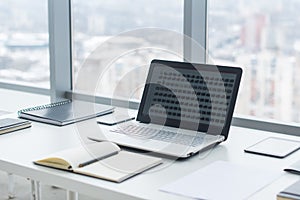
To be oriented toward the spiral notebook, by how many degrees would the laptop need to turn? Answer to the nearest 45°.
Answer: approximately 90° to its right

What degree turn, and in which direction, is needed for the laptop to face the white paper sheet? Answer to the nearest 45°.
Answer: approximately 45° to its left

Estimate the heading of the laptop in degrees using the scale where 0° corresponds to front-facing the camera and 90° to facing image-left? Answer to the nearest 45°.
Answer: approximately 45°
